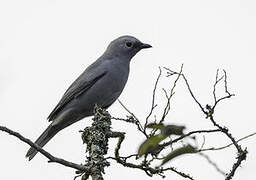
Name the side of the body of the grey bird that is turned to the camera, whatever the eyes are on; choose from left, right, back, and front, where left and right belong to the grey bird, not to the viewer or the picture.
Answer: right
